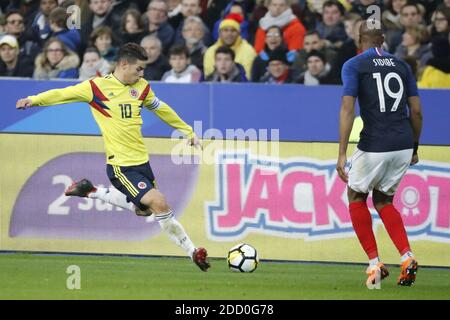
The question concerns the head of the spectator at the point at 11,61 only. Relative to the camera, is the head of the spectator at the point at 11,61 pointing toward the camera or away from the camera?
toward the camera

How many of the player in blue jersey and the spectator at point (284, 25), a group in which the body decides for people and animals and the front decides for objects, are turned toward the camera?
1

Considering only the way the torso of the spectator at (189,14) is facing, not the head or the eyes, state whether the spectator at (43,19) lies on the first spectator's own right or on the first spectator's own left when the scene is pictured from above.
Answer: on the first spectator's own right

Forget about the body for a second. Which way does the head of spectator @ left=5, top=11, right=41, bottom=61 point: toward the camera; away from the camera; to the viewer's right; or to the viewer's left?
toward the camera

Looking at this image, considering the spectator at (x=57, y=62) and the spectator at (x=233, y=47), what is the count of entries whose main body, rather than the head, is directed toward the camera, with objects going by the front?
2

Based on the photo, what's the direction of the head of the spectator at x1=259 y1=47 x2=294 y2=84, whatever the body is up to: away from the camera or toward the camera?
toward the camera

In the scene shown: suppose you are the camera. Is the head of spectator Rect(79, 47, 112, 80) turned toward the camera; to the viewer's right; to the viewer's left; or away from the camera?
toward the camera

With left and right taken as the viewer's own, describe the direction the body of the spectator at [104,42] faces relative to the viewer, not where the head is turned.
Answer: facing the viewer

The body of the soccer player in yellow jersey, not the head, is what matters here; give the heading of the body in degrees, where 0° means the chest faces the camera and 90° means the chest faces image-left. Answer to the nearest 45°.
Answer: approximately 315°

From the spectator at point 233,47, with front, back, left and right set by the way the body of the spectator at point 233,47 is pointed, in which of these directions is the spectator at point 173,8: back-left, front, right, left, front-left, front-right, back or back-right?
back-right

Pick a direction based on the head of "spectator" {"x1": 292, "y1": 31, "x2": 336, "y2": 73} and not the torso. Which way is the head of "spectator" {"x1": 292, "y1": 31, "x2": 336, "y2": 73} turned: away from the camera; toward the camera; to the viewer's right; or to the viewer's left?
toward the camera

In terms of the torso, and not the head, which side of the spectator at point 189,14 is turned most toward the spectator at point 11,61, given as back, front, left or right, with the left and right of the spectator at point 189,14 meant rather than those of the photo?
right

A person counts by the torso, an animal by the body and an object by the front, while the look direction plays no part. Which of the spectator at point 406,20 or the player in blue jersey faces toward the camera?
the spectator

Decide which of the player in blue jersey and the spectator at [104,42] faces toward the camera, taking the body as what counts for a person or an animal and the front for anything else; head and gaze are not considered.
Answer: the spectator

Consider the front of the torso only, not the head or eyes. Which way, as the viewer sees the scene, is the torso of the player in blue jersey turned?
away from the camera

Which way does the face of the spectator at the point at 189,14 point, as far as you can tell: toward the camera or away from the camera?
toward the camera

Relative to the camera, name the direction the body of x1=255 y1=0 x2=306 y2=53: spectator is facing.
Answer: toward the camera

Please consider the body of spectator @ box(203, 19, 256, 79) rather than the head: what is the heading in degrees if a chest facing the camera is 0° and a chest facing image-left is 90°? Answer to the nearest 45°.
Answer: approximately 0°

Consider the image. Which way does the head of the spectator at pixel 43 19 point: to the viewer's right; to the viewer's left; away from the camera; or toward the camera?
toward the camera

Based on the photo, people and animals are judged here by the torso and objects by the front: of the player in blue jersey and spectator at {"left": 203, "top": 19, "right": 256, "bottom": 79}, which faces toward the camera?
the spectator
